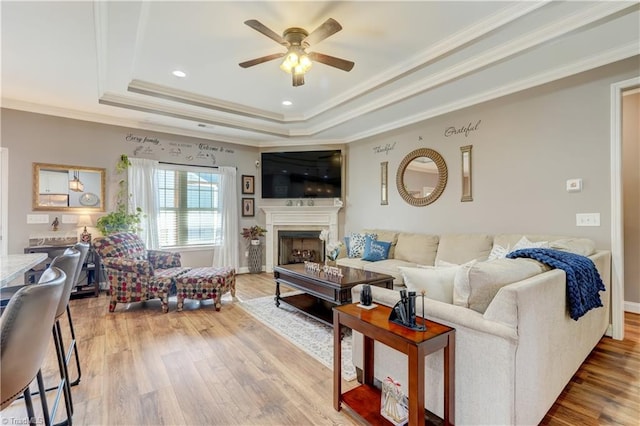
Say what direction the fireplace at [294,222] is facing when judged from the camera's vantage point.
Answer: facing the viewer

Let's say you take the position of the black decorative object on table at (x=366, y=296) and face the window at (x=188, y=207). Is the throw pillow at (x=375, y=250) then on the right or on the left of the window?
right

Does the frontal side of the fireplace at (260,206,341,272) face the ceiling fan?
yes

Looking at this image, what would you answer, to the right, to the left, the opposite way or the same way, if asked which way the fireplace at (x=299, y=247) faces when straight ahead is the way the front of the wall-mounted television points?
the same way

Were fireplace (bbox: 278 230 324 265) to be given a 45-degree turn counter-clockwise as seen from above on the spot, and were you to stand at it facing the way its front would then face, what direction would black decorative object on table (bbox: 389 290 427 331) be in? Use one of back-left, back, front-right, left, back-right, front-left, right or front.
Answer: front-right

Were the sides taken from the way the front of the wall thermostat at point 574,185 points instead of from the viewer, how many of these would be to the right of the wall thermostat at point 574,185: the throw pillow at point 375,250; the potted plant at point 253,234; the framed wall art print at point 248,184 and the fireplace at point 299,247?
4

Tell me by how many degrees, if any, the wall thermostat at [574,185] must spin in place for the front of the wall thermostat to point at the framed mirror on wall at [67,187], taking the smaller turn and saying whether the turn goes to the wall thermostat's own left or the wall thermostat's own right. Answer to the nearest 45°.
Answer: approximately 45° to the wall thermostat's own right

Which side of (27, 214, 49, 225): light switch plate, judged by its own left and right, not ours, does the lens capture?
front

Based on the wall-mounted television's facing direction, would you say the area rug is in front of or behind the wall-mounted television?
in front

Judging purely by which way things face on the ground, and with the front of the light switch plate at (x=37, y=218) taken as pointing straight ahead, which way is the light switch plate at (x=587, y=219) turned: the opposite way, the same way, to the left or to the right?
to the right

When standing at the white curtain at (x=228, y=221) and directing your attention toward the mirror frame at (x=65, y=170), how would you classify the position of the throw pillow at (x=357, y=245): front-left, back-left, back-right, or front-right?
back-left

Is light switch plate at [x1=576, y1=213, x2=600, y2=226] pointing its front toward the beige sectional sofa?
yes

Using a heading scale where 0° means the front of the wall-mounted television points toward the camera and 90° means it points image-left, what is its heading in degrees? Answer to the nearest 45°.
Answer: approximately 0°

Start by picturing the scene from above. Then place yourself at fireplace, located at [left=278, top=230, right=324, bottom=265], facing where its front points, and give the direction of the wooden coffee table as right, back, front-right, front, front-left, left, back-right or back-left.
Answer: front

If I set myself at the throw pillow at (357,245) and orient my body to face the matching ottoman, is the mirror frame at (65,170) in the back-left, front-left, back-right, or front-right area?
front-right
